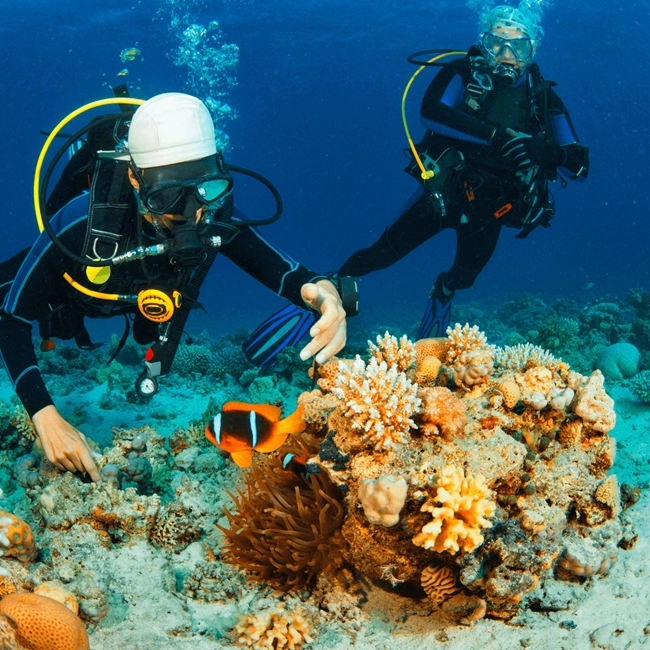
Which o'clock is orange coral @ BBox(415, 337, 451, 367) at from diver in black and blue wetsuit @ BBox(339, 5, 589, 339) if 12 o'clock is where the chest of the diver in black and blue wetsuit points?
The orange coral is roughly at 12 o'clock from the diver in black and blue wetsuit.

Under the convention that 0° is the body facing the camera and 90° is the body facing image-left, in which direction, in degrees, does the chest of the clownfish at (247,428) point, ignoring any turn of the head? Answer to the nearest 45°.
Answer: approximately 90°

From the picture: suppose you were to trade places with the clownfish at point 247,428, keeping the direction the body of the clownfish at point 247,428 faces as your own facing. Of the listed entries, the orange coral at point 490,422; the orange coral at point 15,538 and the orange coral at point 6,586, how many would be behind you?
1

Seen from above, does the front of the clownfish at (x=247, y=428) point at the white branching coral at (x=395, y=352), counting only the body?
no

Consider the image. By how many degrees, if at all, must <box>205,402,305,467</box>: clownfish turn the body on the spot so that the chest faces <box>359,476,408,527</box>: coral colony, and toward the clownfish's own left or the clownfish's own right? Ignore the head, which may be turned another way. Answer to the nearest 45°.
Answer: approximately 135° to the clownfish's own left

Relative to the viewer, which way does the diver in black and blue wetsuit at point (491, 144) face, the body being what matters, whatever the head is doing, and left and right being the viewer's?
facing the viewer

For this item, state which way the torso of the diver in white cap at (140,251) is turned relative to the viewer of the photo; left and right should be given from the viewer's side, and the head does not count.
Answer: facing the viewer and to the right of the viewer

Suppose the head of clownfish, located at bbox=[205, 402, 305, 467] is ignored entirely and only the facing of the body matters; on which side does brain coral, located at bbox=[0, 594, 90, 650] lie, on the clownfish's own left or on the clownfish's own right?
on the clownfish's own left

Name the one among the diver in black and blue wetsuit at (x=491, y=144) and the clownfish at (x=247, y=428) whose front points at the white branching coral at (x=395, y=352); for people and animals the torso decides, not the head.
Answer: the diver in black and blue wetsuit

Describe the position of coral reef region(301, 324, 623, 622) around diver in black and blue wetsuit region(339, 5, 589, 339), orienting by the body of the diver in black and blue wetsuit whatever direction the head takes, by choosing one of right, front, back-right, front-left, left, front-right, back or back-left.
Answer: front

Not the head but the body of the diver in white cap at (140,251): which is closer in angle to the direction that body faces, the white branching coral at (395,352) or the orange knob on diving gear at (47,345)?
the white branching coral

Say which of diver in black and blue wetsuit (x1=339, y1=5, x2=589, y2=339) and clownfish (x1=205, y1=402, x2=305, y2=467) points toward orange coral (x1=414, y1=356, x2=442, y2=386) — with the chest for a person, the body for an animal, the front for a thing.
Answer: the diver in black and blue wetsuit

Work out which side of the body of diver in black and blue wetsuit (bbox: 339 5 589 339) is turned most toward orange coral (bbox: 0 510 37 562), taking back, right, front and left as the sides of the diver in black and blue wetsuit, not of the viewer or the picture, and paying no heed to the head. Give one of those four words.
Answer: front

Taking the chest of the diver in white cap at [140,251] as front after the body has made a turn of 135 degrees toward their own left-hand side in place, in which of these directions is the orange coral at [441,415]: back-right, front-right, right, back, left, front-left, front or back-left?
back-right

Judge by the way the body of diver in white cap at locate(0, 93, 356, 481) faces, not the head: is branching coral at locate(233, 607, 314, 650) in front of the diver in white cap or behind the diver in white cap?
in front

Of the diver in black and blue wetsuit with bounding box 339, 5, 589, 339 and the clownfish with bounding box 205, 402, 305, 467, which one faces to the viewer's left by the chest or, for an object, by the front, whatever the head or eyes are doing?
the clownfish

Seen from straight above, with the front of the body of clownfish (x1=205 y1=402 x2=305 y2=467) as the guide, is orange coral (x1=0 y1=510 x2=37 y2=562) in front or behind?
in front

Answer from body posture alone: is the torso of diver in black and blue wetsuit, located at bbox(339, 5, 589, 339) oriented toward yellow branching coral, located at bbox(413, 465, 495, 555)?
yes
